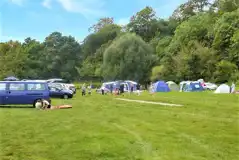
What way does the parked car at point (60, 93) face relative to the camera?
to the viewer's right

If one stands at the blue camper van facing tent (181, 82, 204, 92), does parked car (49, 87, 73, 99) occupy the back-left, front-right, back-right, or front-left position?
front-left

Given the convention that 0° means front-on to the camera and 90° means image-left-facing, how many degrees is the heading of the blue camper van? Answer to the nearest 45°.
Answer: approximately 90°

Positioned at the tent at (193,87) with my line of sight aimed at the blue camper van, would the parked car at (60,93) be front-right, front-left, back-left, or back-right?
front-right

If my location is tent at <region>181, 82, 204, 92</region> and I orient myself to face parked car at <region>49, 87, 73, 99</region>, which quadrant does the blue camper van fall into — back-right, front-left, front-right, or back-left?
front-left

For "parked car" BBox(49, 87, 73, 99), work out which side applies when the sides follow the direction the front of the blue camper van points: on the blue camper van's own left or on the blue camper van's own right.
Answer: on the blue camper van's own right

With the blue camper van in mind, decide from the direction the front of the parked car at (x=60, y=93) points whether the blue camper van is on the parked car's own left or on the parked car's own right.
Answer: on the parked car's own right
